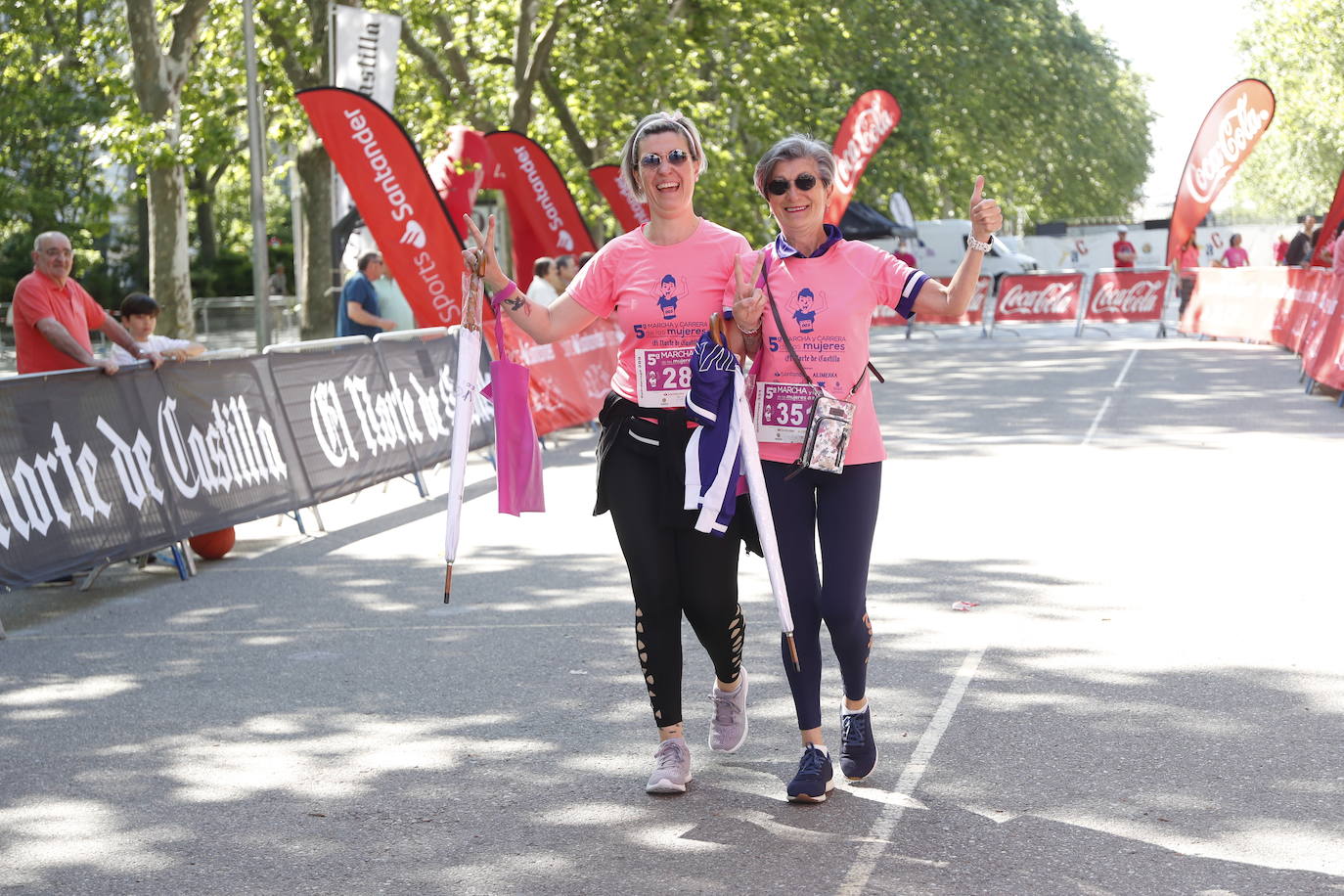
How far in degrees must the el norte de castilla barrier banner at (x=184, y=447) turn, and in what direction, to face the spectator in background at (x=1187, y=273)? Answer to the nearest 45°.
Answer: approximately 90° to its left

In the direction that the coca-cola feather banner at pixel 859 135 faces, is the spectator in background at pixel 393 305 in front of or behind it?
in front

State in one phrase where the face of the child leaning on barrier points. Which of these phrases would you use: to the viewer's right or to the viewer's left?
to the viewer's right

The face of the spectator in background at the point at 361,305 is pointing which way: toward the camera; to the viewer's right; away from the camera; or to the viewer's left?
to the viewer's right

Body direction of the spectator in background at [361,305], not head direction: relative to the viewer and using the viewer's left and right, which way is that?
facing to the right of the viewer
